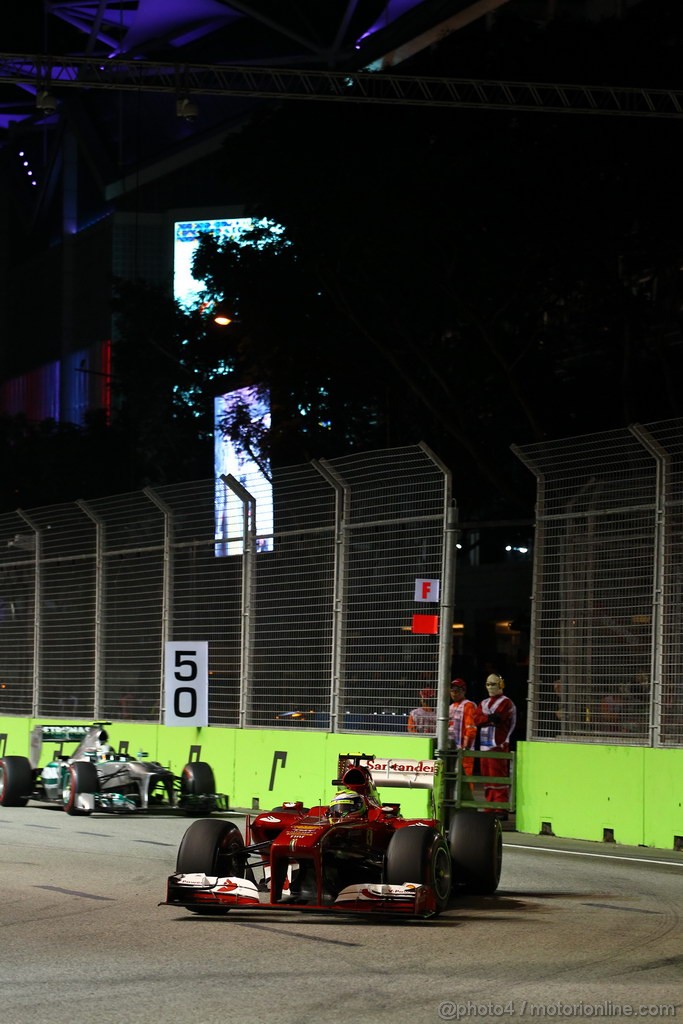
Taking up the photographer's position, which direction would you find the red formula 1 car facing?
facing the viewer

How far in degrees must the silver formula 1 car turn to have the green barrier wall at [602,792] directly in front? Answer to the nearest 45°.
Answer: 0° — it already faces it

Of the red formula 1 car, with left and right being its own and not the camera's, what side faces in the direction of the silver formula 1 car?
back

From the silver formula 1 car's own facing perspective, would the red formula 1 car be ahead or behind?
ahead

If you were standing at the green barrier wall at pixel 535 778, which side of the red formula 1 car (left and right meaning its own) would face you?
back

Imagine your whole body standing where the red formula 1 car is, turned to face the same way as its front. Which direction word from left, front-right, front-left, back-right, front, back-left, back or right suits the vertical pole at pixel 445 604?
back

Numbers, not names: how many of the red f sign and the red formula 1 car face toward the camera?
2

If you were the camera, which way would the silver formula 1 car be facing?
facing the viewer and to the right of the viewer

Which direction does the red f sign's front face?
toward the camera

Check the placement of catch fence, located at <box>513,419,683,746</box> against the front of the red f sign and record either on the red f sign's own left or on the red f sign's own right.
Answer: on the red f sign's own left
